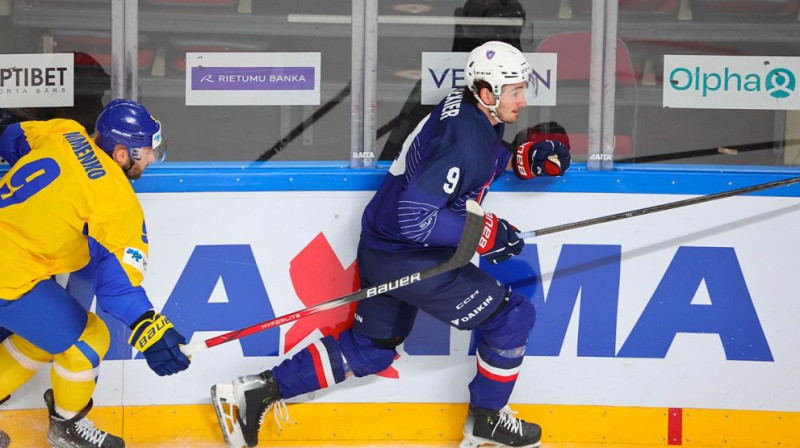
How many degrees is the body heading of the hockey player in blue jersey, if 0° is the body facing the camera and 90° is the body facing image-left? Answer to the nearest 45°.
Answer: approximately 270°
